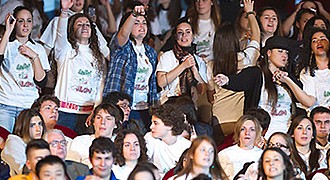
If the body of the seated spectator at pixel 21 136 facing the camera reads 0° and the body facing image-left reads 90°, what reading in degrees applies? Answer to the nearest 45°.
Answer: approximately 315°

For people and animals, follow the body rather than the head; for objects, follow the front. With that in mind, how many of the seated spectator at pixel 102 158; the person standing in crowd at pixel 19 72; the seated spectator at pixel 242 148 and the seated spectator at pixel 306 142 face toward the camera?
4

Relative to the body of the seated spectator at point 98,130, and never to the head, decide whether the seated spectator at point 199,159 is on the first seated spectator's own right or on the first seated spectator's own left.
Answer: on the first seated spectator's own left

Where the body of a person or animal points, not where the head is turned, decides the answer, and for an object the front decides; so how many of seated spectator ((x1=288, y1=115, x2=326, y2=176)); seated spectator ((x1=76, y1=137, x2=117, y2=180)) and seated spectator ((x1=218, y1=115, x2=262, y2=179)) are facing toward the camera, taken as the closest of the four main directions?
3

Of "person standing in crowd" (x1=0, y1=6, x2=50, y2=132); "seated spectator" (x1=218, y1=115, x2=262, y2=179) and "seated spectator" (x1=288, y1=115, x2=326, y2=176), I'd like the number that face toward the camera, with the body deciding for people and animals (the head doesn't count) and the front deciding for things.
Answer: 3

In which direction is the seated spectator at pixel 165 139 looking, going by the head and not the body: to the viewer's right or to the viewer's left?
to the viewer's left

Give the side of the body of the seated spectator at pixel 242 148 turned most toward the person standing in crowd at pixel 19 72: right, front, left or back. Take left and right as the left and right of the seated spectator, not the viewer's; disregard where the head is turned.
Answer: right

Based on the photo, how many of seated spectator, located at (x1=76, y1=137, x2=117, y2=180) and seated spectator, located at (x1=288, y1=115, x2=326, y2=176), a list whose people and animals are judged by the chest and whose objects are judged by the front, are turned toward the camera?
2

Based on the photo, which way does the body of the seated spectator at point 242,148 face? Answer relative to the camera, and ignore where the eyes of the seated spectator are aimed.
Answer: toward the camera

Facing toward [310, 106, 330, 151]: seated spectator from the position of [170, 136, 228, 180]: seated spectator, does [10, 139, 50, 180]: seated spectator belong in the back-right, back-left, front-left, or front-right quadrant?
back-left
